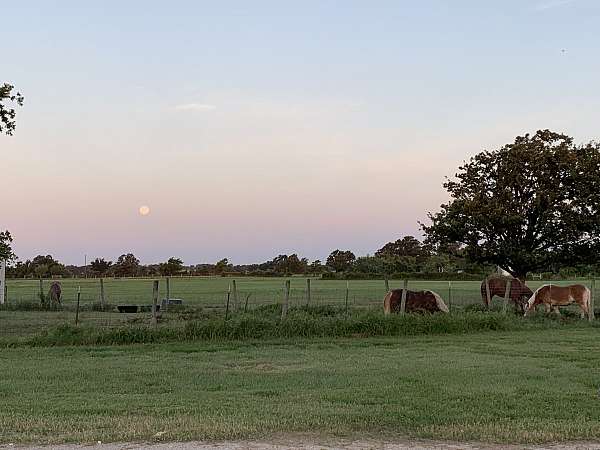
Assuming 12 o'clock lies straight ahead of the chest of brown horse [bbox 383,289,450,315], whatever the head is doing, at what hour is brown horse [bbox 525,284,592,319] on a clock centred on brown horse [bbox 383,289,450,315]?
brown horse [bbox 525,284,592,319] is roughly at 11 o'clock from brown horse [bbox 383,289,450,315].

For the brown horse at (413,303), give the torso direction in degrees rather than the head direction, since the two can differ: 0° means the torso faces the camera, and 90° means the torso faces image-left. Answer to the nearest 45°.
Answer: approximately 270°

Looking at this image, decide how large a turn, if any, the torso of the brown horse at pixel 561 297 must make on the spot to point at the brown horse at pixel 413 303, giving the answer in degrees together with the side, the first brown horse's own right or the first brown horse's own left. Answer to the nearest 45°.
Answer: approximately 45° to the first brown horse's own left

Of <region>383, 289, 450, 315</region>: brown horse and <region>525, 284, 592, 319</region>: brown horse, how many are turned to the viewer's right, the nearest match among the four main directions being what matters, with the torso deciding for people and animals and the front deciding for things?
1

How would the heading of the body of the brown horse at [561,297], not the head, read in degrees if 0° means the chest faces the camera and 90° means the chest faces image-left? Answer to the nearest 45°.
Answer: approximately 90°

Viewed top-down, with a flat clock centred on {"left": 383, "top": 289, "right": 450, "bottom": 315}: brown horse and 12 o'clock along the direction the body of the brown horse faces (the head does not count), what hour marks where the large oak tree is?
The large oak tree is roughly at 10 o'clock from the brown horse.

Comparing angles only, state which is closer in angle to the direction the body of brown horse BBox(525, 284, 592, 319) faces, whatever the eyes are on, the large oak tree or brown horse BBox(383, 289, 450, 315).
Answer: the brown horse

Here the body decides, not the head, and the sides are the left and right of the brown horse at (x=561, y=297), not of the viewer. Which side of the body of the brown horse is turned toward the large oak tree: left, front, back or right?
right

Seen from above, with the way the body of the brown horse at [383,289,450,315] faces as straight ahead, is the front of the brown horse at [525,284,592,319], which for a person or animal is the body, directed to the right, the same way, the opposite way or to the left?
the opposite way
